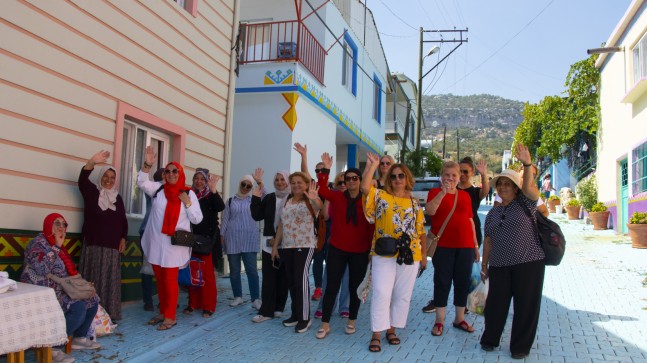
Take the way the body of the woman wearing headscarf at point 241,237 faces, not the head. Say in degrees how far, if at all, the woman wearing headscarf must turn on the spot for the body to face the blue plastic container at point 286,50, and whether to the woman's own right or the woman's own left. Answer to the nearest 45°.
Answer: approximately 180°

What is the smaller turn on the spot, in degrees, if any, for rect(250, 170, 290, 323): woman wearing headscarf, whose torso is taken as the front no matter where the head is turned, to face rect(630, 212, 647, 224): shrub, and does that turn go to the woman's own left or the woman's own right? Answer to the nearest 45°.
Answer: approximately 135° to the woman's own left

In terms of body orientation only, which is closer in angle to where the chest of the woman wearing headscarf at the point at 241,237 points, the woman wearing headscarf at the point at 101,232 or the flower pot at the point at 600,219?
the woman wearing headscarf

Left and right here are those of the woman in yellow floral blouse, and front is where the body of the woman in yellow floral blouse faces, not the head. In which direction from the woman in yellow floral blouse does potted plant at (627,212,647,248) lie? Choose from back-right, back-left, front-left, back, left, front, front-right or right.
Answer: back-left

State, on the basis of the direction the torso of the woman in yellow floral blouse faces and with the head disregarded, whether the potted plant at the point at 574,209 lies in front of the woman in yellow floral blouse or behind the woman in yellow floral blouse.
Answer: behind

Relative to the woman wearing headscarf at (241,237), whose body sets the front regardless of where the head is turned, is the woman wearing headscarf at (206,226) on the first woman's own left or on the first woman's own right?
on the first woman's own right

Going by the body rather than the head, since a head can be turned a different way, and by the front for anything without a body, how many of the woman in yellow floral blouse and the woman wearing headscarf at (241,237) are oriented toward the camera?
2

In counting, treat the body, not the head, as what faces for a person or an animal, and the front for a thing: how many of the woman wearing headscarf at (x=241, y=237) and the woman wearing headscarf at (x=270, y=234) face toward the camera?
2

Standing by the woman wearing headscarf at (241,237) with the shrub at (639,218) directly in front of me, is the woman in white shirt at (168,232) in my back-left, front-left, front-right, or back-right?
back-right
